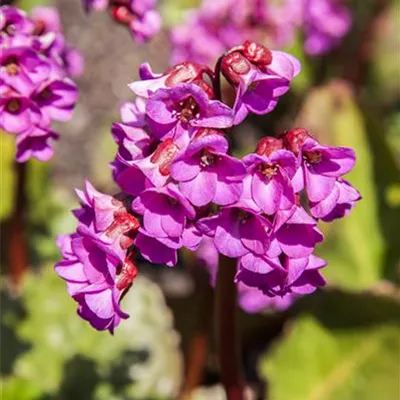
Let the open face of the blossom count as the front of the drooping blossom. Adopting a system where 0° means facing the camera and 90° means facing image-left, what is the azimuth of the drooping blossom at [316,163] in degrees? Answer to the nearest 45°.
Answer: approximately 315°

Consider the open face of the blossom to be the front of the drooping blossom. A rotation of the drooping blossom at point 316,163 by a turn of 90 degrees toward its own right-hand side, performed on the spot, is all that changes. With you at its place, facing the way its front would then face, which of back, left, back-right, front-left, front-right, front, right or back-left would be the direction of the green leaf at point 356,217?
back-right

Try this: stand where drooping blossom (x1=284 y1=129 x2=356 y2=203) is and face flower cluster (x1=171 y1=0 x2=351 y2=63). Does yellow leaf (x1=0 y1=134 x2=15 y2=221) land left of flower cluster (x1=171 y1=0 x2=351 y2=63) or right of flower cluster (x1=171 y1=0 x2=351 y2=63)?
left

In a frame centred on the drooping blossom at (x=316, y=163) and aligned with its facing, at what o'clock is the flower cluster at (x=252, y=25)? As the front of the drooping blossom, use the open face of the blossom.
The flower cluster is roughly at 7 o'clock from the drooping blossom.

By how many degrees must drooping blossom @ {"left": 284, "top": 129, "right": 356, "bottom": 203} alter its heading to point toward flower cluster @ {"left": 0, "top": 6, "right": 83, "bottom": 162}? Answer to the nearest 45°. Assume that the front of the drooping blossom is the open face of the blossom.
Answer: approximately 135° to its right

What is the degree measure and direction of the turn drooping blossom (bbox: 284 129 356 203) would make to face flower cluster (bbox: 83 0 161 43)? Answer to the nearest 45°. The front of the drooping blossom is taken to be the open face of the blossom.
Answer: approximately 180°
